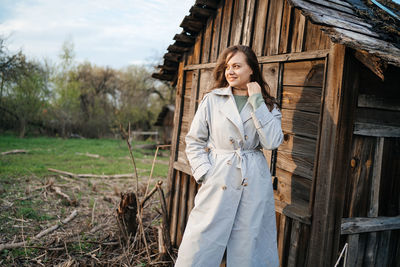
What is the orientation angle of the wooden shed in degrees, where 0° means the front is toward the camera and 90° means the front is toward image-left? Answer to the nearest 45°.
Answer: approximately 45°

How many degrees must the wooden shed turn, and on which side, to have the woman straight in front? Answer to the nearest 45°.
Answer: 0° — it already faces them

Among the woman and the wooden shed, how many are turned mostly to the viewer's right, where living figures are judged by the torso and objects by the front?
0

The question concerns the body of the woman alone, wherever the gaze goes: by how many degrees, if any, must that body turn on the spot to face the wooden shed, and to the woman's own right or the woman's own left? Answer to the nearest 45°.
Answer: approximately 135° to the woman's own left

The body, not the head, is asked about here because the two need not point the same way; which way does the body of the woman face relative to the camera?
toward the camera
